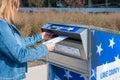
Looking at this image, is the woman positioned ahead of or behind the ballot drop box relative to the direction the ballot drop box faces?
ahead

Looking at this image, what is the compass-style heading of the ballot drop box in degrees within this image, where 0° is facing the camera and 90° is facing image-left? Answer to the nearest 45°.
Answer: approximately 45°
